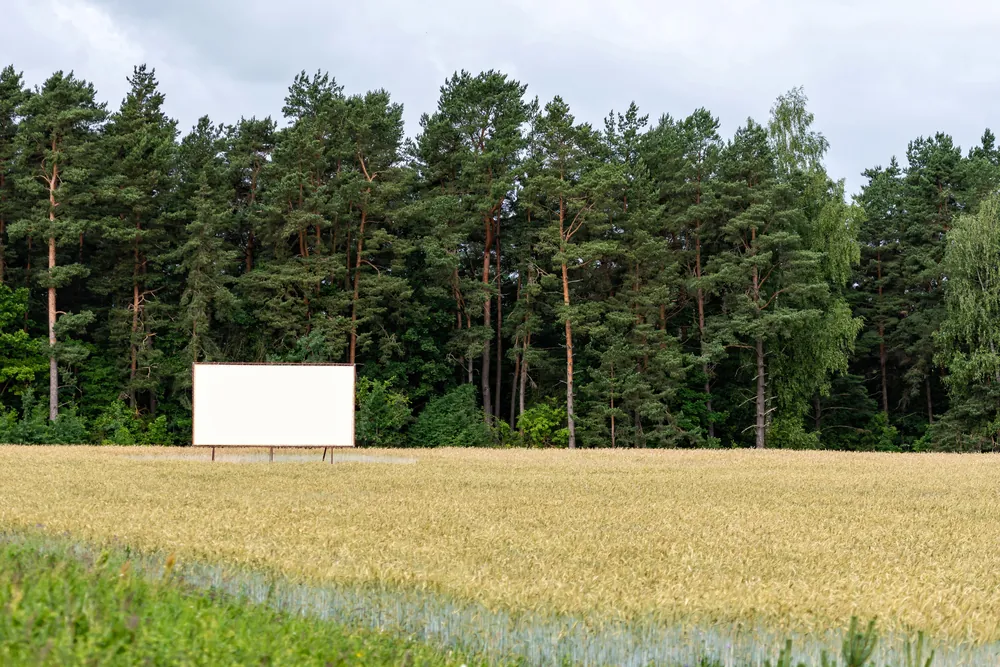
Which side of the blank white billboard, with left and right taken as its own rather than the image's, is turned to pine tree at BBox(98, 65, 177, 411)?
back

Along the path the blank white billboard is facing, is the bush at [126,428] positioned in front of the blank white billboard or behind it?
behind

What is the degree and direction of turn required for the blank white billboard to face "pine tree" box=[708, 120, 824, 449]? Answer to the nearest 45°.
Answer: approximately 135° to its left

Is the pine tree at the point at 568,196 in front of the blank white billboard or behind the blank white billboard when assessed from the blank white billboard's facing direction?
behind

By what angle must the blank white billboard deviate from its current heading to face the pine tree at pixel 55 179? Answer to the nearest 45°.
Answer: approximately 135° to its right

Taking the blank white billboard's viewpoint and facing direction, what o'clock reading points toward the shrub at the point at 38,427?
The shrub is roughly at 5 o'clock from the blank white billboard.

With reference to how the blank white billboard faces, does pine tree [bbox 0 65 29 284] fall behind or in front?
behind

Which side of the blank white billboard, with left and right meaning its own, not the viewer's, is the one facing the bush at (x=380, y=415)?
back

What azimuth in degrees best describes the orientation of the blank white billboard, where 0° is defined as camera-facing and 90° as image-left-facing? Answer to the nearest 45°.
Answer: approximately 0°
